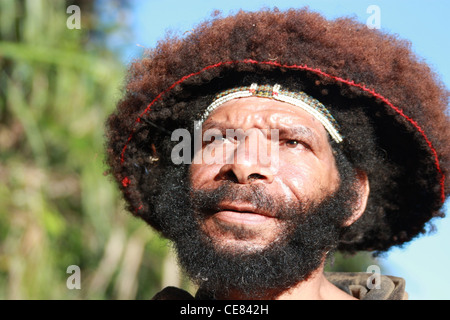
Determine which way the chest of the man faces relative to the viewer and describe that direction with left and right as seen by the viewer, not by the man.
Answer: facing the viewer and to the left of the viewer

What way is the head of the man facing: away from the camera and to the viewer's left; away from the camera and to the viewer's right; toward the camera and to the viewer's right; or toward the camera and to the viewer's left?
toward the camera and to the viewer's left
